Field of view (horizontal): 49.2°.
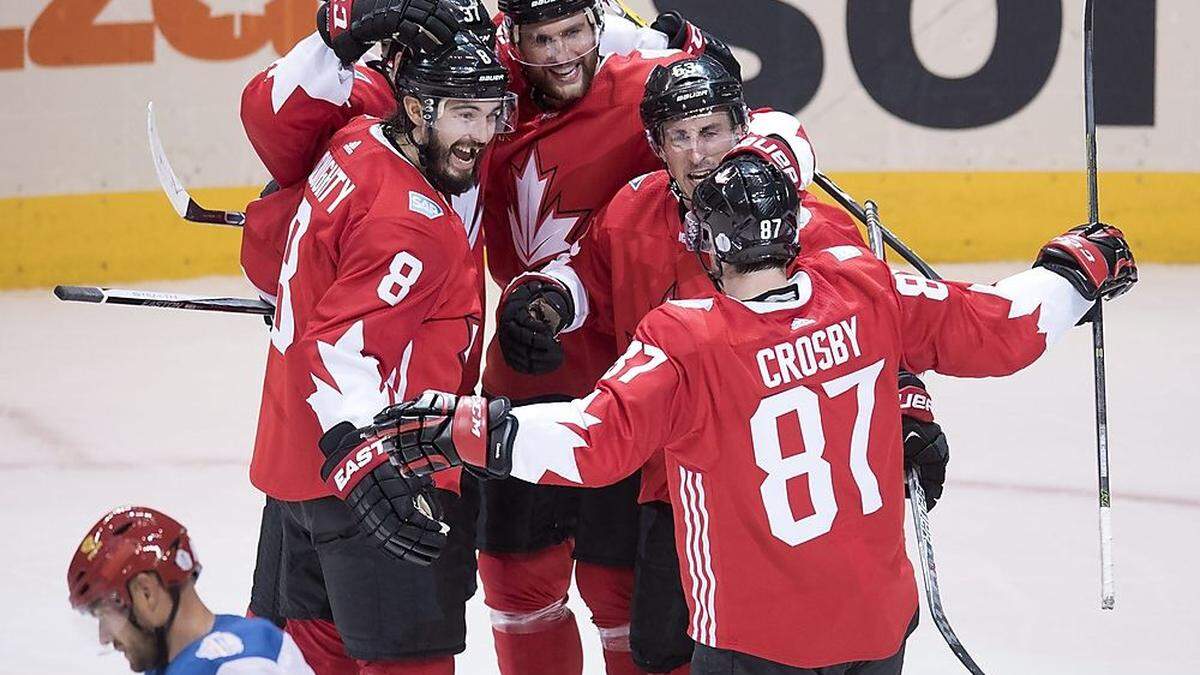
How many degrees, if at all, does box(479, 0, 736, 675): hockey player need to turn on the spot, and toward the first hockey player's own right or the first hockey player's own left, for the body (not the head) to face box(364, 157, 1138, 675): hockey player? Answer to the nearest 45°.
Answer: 0° — they already face them

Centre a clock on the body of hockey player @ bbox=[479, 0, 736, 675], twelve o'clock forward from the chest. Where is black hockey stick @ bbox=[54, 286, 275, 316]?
The black hockey stick is roughly at 3 o'clock from the hockey player.

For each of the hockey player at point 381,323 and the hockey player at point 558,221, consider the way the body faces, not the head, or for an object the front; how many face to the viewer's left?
0

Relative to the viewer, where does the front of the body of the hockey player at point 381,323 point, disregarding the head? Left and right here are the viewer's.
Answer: facing to the right of the viewer

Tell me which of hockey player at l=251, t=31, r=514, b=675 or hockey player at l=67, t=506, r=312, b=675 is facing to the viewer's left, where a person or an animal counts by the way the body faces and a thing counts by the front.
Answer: hockey player at l=67, t=506, r=312, b=675

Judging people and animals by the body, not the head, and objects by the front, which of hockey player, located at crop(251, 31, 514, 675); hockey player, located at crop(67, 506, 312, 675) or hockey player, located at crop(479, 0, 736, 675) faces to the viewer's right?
hockey player, located at crop(251, 31, 514, 675)

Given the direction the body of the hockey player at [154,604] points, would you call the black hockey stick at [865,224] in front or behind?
behind

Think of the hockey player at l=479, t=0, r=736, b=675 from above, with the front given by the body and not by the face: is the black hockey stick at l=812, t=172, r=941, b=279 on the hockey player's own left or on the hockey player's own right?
on the hockey player's own left

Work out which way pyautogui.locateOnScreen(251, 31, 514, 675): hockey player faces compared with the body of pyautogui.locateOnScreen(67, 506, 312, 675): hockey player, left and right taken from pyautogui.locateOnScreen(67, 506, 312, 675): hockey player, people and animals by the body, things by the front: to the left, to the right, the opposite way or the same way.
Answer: the opposite way

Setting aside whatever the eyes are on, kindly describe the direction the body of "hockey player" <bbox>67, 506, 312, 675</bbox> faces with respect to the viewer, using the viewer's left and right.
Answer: facing to the left of the viewer

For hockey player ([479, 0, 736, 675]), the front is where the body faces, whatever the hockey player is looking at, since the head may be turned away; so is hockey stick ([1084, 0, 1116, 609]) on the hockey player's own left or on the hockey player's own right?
on the hockey player's own left
